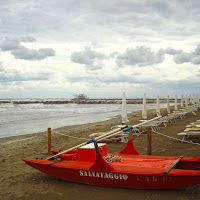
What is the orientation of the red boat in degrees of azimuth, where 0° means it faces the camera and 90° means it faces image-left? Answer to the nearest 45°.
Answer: approximately 90°
